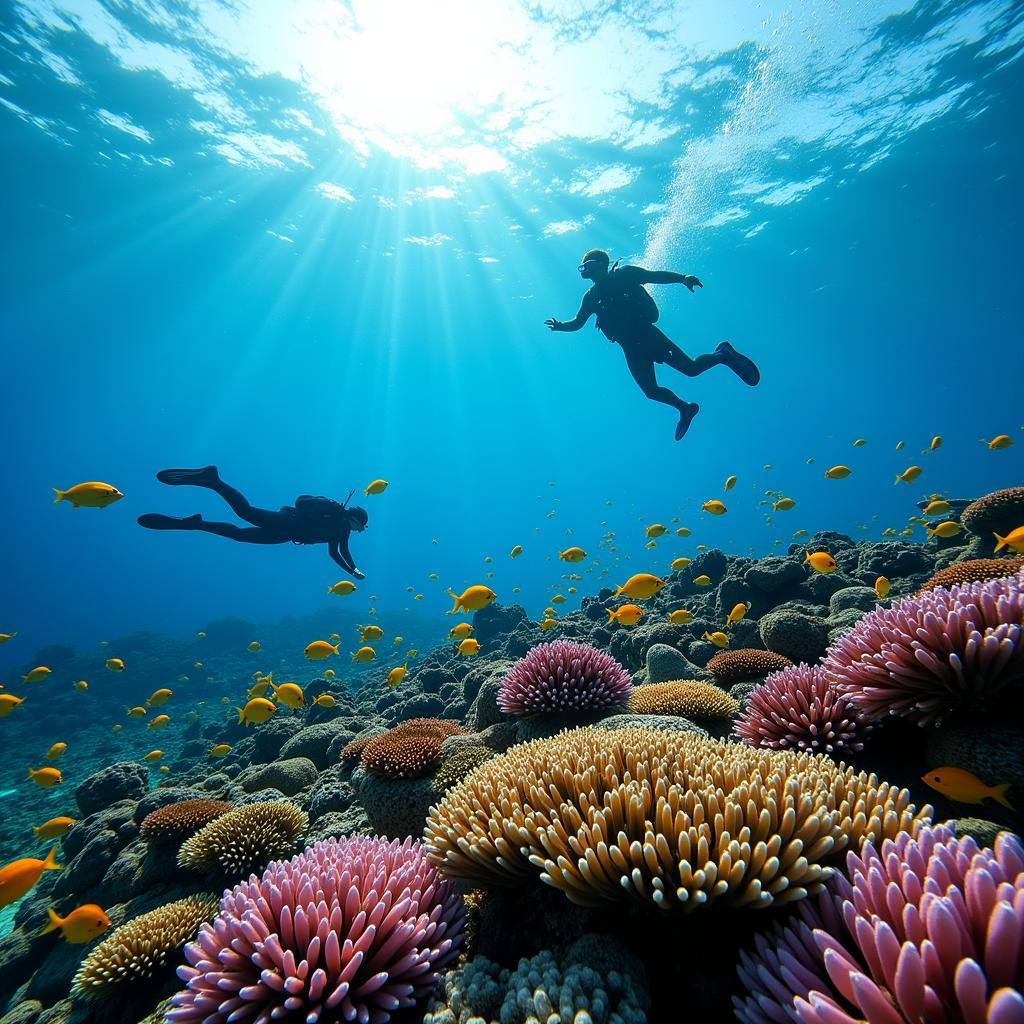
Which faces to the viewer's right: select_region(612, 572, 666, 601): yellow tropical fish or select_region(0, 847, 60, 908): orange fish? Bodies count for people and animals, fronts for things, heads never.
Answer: the yellow tropical fish

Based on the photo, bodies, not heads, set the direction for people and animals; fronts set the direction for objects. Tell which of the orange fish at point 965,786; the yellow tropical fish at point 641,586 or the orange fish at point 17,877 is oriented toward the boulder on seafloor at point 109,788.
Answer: the orange fish at point 965,786

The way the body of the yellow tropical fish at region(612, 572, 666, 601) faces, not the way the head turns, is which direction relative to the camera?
to the viewer's right

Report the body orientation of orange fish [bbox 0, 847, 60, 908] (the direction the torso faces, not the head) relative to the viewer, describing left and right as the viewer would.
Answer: facing to the left of the viewer

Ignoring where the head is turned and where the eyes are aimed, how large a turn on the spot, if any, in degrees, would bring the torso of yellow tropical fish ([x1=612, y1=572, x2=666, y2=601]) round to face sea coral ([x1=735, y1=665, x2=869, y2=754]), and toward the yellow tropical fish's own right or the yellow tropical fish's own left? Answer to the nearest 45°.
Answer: approximately 90° to the yellow tropical fish's own right

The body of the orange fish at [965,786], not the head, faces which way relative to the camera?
to the viewer's left

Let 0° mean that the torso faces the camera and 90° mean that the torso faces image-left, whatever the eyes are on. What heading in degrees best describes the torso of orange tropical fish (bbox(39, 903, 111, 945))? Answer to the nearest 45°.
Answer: approximately 270°

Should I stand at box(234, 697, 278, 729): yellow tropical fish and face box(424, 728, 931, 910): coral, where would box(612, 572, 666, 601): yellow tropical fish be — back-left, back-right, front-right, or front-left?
front-left

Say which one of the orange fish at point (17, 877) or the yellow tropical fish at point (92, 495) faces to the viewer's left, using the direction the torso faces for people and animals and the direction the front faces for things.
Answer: the orange fish

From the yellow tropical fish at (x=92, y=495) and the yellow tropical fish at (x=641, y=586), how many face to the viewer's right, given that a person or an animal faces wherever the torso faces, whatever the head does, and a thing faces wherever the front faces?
2

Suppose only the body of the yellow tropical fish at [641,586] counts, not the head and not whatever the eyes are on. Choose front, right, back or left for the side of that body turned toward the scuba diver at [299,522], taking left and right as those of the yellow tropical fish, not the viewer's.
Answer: back

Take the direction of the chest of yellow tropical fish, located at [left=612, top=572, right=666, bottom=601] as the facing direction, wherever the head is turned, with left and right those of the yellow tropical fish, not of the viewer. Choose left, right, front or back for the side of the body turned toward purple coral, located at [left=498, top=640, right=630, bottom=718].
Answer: right

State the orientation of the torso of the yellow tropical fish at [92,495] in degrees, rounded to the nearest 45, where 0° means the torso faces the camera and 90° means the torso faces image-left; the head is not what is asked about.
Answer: approximately 270°
